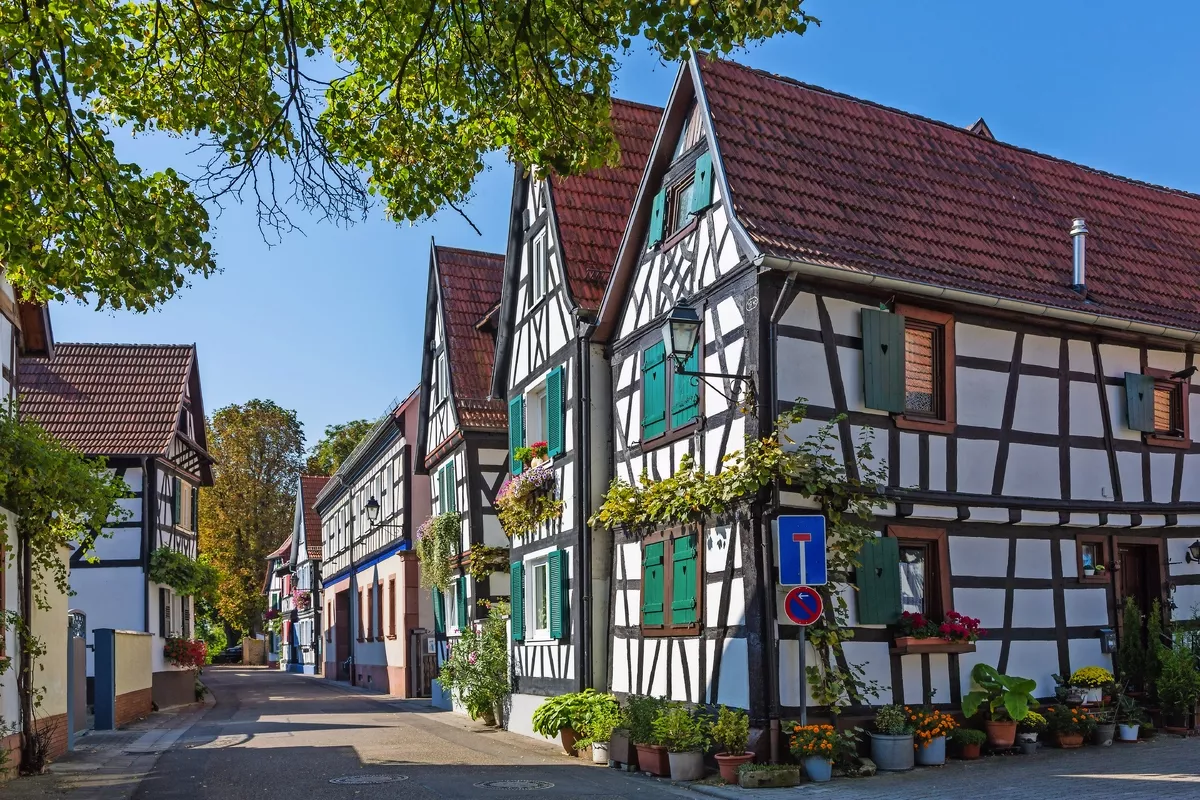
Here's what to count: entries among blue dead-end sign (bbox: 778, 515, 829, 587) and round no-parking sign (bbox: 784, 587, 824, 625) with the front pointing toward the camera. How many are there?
2

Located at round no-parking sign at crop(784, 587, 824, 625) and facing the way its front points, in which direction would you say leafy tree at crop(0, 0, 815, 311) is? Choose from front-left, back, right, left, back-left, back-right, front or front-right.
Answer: front-right

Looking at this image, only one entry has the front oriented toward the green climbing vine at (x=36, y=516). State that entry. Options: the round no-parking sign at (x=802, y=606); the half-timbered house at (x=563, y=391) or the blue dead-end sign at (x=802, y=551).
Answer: the half-timbered house

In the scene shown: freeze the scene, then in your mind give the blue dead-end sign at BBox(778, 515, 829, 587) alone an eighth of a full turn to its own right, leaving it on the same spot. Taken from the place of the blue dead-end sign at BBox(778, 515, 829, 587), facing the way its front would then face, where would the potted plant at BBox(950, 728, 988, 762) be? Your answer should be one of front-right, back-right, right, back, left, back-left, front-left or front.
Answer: back

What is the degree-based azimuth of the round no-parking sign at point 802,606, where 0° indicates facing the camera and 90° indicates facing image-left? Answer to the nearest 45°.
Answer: approximately 0°

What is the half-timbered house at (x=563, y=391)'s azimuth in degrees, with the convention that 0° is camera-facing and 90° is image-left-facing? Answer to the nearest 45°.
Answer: approximately 45°

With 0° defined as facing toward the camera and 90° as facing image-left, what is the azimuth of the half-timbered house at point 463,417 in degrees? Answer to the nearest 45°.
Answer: approximately 45°

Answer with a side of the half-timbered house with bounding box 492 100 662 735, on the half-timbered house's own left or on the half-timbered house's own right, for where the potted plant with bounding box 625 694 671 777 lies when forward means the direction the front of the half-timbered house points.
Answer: on the half-timbered house's own left
